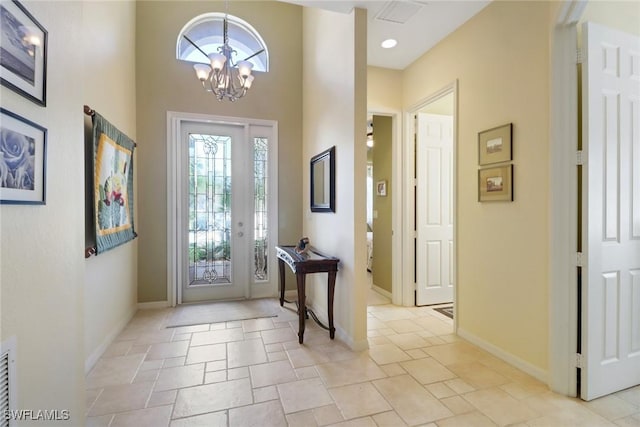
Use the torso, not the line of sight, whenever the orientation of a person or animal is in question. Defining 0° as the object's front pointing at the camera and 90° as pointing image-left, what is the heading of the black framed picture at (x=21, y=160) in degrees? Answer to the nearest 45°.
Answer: approximately 315°

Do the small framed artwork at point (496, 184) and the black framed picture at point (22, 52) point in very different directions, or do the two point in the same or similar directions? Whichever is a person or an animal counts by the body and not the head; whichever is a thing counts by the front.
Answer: very different directions

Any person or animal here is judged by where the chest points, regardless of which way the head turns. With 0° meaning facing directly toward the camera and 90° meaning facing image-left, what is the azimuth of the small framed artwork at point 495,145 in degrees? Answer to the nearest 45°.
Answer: approximately 45°

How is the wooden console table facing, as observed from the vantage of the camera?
facing to the left of the viewer

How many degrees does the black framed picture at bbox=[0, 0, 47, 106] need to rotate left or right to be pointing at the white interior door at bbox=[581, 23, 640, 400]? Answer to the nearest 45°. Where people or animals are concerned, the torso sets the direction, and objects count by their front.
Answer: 0° — it already faces it

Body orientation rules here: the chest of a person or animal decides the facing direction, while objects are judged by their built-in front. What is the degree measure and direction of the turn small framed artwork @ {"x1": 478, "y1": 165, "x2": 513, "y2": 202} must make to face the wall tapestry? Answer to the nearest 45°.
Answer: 0° — it already faces it

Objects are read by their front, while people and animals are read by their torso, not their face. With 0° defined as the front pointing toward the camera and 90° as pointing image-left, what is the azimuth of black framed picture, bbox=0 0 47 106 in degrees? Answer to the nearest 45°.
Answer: approximately 315°

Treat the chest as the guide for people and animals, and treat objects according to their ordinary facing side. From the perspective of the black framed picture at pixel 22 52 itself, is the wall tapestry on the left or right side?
on its left
